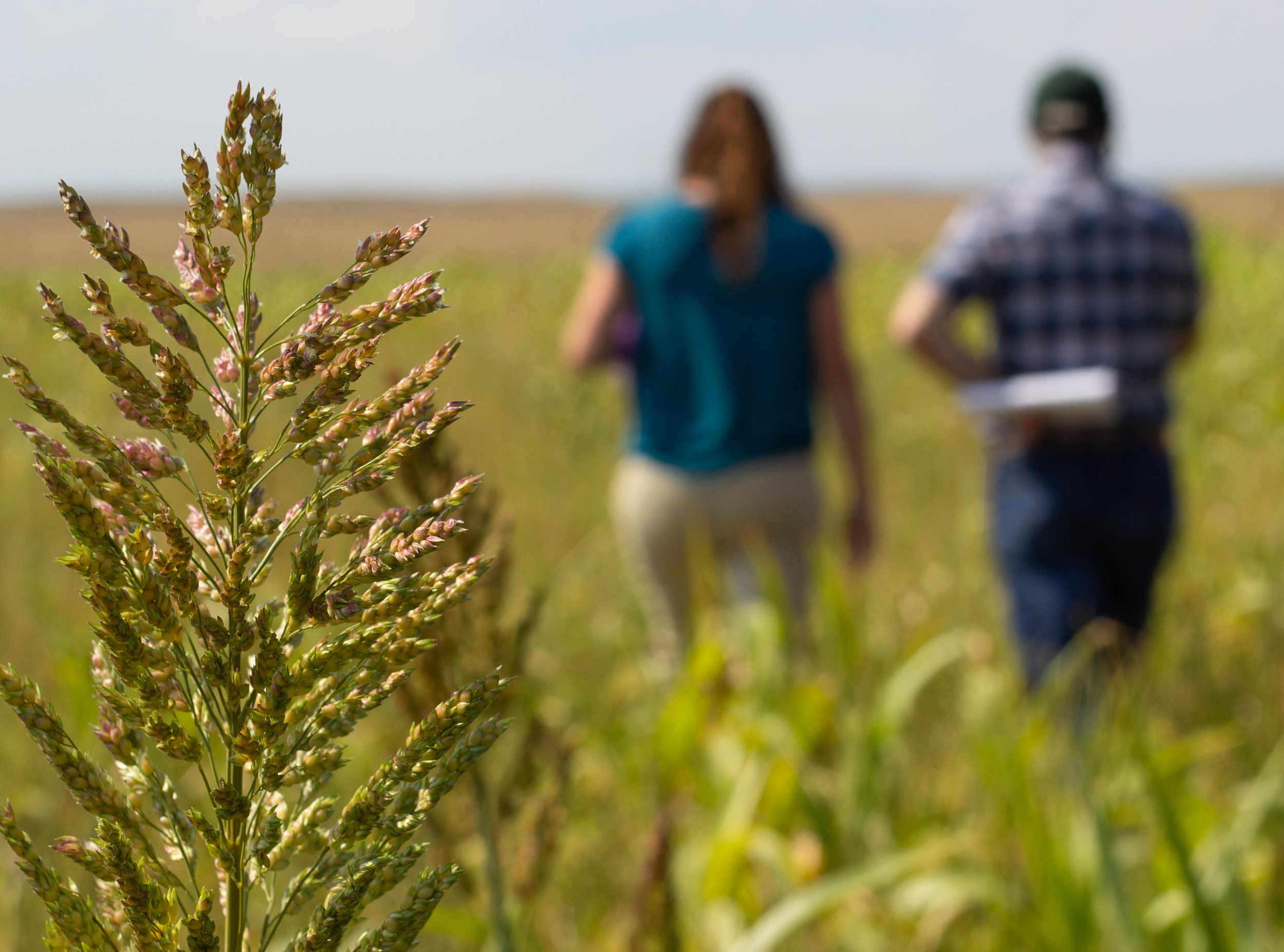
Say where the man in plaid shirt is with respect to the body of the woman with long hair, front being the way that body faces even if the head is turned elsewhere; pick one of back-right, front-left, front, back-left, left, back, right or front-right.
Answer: right

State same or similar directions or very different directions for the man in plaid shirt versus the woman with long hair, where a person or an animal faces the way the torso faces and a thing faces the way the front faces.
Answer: same or similar directions

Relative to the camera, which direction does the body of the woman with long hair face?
away from the camera

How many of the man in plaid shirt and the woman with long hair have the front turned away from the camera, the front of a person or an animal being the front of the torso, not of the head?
2

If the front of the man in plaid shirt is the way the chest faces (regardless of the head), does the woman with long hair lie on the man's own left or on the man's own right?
on the man's own left

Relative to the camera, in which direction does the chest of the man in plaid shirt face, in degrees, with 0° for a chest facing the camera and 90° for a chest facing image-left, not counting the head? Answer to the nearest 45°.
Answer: approximately 180°
